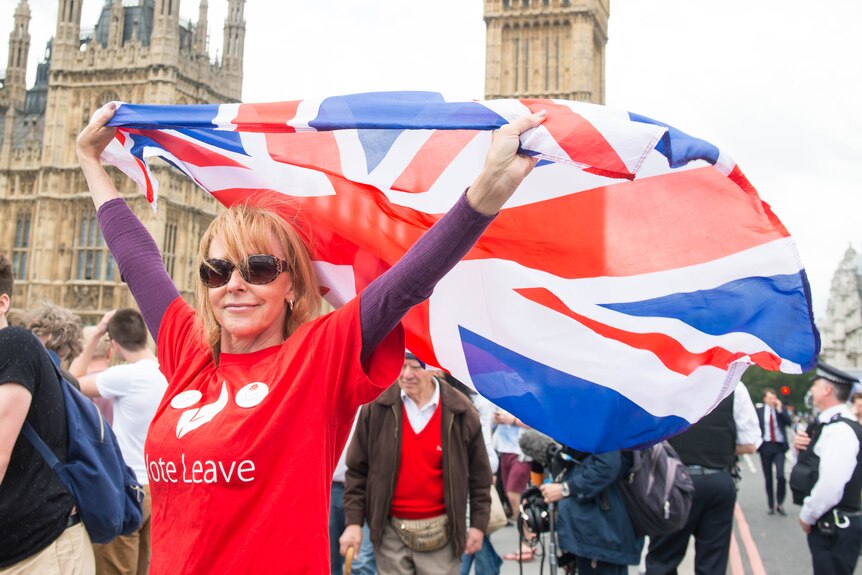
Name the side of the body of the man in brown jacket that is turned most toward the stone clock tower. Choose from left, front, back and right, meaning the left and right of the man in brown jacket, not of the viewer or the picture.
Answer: back

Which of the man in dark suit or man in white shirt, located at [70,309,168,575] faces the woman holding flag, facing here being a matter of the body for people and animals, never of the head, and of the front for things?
the man in dark suit

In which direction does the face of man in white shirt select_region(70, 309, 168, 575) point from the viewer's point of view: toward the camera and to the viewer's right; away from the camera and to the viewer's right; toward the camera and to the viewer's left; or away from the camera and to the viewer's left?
away from the camera and to the viewer's left

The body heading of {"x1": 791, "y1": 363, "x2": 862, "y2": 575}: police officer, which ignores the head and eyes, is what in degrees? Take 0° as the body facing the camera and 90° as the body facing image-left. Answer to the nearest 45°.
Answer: approximately 90°

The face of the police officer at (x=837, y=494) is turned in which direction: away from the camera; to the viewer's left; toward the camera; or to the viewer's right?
to the viewer's left

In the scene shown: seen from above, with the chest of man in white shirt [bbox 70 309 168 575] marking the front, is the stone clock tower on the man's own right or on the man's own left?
on the man's own right

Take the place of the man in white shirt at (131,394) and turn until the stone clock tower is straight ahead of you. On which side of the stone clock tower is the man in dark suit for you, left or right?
right

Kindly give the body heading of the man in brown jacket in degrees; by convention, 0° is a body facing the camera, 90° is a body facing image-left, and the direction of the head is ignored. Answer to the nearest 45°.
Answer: approximately 0°

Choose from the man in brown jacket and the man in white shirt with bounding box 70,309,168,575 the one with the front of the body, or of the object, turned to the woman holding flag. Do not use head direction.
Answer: the man in brown jacket
